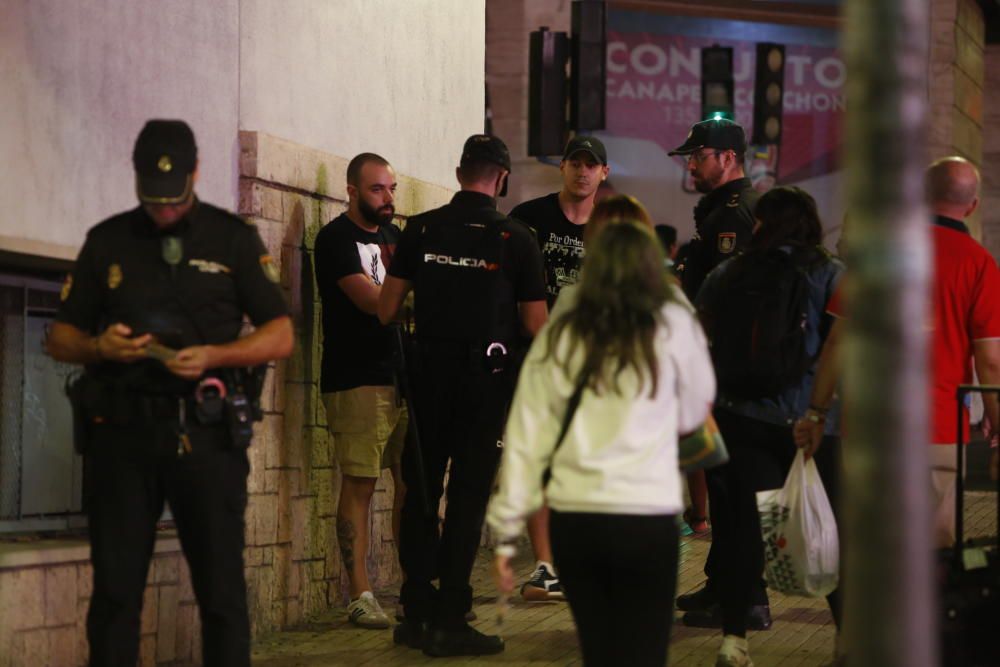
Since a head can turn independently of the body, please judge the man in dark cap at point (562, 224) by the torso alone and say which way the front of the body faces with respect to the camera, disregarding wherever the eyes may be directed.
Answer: toward the camera

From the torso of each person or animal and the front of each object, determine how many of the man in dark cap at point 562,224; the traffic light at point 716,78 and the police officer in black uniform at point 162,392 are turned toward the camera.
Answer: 3

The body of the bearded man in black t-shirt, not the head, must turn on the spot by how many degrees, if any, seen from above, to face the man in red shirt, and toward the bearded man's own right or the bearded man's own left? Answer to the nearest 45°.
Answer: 0° — they already face them

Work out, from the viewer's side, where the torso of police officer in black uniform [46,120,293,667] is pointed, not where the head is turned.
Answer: toward the camera

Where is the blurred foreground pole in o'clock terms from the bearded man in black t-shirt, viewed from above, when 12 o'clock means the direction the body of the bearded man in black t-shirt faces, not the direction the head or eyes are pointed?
The blurred foreground pole is roughly at 1 o'clock from the bearded man in black t-shirt.

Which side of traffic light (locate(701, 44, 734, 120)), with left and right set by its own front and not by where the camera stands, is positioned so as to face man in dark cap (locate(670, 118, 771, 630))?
front

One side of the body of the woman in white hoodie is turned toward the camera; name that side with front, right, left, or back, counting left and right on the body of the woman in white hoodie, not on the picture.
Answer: back

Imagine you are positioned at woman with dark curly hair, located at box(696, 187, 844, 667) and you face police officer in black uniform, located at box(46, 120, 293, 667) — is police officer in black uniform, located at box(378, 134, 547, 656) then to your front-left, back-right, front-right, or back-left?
front-right

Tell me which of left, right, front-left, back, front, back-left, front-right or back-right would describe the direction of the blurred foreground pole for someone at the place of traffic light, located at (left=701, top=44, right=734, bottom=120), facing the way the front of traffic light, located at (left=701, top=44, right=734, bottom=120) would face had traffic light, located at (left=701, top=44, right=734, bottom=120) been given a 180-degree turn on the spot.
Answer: back

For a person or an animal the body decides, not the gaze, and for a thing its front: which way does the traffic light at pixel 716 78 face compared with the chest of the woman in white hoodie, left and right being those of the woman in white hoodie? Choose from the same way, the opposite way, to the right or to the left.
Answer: the opposite way

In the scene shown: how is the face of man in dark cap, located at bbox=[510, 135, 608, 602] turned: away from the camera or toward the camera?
toward the camera

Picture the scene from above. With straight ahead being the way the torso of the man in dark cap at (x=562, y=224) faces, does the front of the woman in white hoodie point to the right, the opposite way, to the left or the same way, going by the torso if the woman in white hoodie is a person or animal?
the opposite way

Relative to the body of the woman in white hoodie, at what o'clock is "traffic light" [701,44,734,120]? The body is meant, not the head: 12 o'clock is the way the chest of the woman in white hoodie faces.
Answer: The traffic light is roughly at 12 o'clock from the woman in white hoodie.
